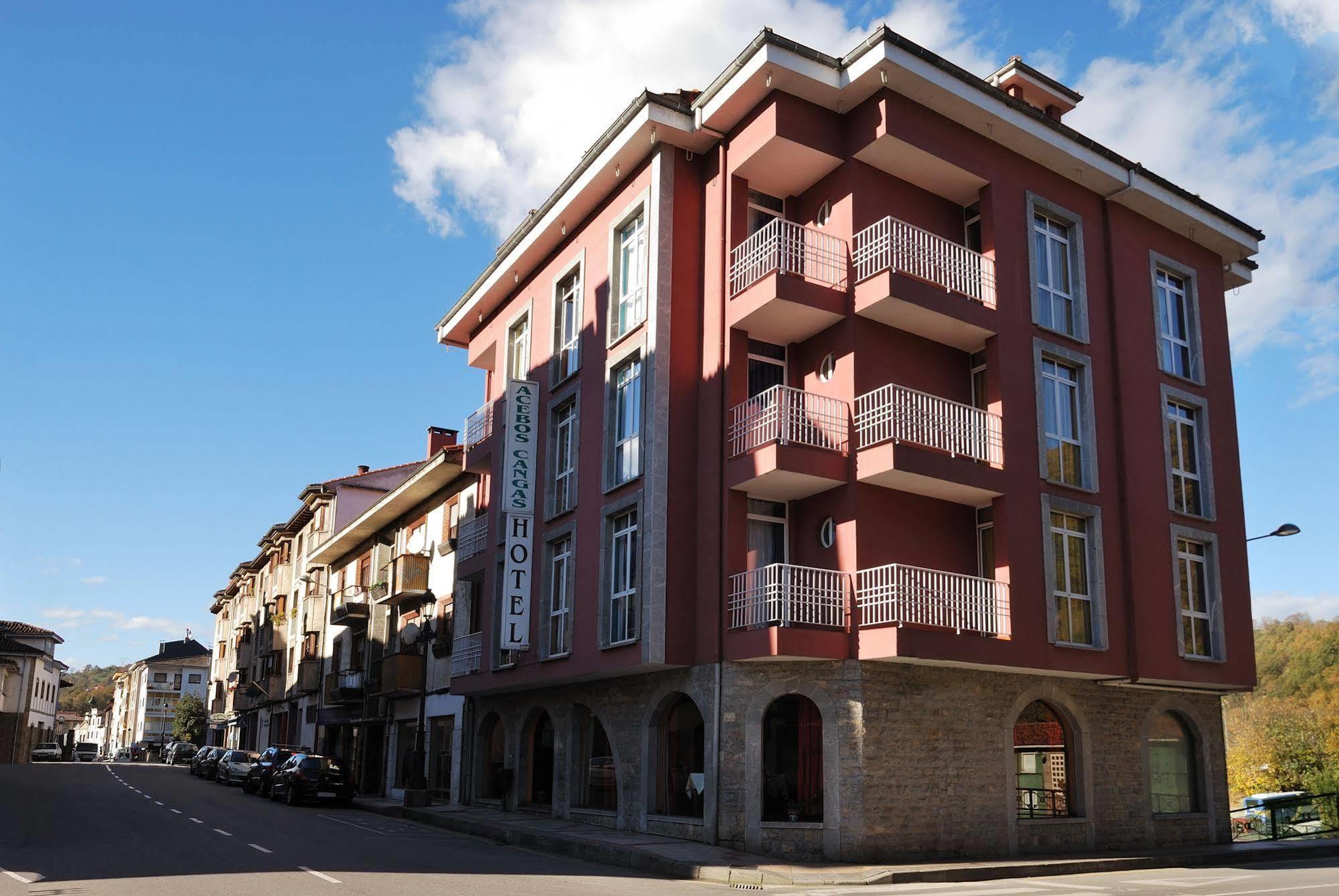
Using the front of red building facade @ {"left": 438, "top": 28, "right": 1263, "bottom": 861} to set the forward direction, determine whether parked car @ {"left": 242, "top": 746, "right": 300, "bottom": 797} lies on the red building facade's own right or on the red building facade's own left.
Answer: on the red building facade's own right

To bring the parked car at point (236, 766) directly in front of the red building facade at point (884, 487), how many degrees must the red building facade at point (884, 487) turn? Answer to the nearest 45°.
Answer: approximately 90° to its right

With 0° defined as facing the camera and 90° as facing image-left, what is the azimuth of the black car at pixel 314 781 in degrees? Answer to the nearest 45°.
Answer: approximately 135°

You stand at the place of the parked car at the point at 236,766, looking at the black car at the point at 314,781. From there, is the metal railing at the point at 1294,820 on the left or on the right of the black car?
left

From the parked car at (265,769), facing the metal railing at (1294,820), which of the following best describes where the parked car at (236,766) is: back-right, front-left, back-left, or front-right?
back-left

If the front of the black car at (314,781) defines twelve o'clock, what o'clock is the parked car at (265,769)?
The parked car is roughly at 1 o'clock from the black car.
